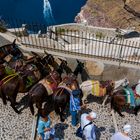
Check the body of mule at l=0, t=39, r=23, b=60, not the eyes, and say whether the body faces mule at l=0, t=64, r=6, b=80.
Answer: no

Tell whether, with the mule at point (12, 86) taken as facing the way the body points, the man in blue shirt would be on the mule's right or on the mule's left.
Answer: on the mule's right

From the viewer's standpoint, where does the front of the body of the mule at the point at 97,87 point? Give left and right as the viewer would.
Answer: facing to the right of the viewer

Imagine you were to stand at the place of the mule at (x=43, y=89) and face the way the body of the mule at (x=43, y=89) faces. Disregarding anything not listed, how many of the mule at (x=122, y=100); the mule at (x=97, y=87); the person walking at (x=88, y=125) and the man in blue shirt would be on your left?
0

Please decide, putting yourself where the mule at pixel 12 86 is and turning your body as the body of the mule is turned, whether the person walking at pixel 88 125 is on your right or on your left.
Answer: on your right

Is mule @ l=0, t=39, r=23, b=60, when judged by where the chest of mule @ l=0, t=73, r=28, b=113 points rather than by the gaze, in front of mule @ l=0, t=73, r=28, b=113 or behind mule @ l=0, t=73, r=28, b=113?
in front

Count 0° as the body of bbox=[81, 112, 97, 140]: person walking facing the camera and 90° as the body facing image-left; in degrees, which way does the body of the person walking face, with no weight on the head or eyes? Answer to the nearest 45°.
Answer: approximately 225°

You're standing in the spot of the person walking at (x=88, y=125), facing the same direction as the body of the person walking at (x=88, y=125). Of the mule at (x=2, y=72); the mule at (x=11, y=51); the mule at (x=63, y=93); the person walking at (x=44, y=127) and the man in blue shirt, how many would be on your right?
0

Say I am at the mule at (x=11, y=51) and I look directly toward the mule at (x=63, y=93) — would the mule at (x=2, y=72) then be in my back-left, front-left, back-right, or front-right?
front-right
